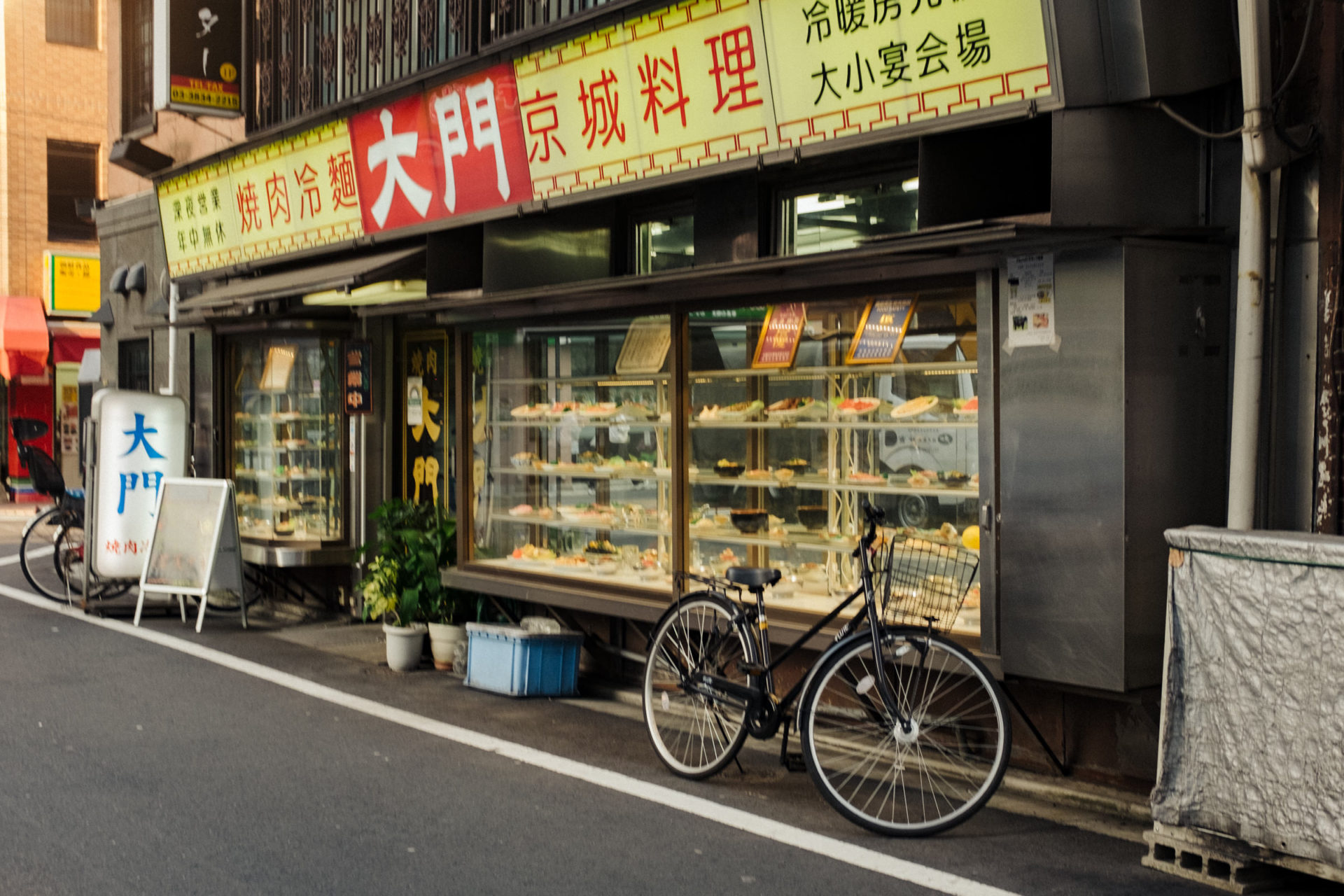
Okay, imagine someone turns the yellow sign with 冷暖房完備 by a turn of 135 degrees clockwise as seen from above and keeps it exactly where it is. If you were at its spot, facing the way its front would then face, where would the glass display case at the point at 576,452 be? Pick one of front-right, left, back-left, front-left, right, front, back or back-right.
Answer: front-left

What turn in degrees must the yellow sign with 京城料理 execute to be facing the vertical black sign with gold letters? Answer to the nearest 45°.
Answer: approximately 90° to its right

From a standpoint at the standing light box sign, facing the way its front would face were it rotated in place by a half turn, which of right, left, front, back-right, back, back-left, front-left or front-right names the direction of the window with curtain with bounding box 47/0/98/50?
front

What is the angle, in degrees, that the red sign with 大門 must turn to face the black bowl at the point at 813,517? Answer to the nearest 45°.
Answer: approximately 90° to its left

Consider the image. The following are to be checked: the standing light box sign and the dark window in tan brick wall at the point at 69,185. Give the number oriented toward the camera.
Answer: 2

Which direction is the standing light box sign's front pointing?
toward the camera

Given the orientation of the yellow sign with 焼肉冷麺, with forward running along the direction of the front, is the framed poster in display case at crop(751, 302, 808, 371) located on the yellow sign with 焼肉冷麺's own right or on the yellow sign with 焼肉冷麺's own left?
on the yellow sign with 焼肉冷麺's own left

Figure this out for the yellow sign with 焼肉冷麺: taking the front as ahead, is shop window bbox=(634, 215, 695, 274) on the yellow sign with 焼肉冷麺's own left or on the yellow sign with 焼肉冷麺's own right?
on the yellow sign with 焼肉冷麺's own left

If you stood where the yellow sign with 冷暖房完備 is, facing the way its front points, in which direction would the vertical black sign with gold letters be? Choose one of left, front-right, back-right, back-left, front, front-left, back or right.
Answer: right

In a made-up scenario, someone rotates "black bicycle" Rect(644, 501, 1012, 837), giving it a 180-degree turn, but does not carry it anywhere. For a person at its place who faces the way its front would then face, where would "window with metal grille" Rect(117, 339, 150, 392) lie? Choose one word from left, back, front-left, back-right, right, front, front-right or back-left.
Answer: front

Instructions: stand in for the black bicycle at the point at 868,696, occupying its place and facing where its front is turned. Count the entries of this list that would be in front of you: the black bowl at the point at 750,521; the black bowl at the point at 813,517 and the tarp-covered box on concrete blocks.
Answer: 1

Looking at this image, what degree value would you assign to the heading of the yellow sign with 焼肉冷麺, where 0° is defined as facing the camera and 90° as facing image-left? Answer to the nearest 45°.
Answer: approximately 45°

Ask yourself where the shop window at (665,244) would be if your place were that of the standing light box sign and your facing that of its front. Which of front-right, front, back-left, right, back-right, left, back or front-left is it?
front-left

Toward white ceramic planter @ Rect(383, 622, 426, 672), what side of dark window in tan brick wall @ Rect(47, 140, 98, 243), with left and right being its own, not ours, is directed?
front

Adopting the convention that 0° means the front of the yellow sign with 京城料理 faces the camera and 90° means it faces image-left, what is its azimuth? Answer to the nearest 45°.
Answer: approximately 45°
